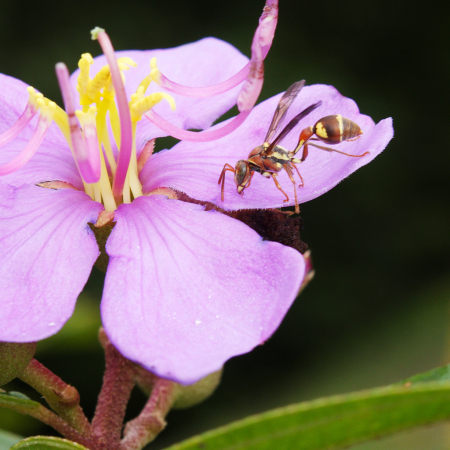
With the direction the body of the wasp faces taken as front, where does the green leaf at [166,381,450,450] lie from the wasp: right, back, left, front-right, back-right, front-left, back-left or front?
left

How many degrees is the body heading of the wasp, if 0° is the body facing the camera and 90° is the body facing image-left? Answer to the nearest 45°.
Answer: approximately 90°
